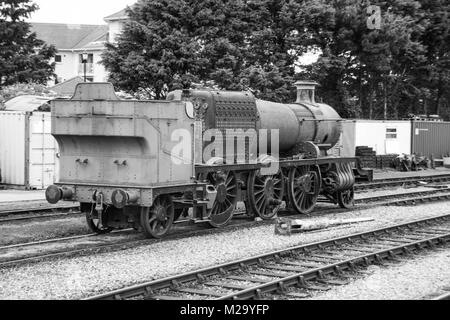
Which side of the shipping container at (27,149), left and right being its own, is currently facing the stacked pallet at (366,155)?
left

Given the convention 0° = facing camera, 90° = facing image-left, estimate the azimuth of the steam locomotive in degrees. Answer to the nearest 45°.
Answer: approximately 225°

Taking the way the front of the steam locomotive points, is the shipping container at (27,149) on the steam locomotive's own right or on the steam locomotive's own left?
on the steam locomotive's own left

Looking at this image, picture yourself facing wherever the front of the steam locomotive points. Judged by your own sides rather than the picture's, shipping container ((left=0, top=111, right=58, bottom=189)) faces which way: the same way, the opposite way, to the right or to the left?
to the right

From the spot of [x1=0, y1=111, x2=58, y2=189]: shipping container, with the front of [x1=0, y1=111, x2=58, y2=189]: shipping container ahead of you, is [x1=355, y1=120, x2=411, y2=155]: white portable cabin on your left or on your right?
on your left

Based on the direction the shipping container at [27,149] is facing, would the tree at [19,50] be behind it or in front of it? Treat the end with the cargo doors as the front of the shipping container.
behind

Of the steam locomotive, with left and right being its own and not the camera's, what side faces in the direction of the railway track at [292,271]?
right
